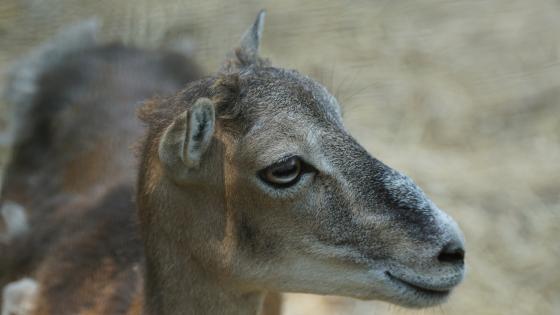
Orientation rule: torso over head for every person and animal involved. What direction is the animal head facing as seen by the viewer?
to the viewer's right
